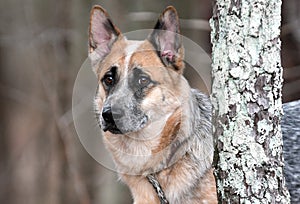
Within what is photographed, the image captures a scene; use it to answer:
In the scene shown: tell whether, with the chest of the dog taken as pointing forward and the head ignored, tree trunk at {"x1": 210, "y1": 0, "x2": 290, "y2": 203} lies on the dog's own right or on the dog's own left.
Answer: on the dog's own left

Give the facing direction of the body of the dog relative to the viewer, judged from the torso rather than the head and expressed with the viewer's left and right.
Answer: facing the viewer and to the left of the viewer
